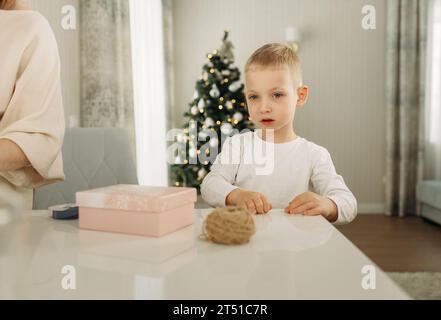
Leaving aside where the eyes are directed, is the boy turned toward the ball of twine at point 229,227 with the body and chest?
yes

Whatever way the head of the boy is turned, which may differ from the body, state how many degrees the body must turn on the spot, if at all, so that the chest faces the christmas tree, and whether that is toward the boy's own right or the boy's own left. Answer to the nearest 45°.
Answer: approximately 180°

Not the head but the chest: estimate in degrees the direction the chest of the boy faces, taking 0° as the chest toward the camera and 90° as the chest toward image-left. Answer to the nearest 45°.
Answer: approximately 0°

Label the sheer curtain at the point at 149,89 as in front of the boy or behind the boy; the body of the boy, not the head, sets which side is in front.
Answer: behind

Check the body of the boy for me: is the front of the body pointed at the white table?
yes

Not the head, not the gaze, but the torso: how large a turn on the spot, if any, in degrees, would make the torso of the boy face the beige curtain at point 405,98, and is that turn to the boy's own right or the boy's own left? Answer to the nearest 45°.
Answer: approximately 180°

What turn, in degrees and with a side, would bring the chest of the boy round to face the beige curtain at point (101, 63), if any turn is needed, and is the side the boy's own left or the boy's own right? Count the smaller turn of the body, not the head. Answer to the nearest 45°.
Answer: approximately 135° to the boy's own right
